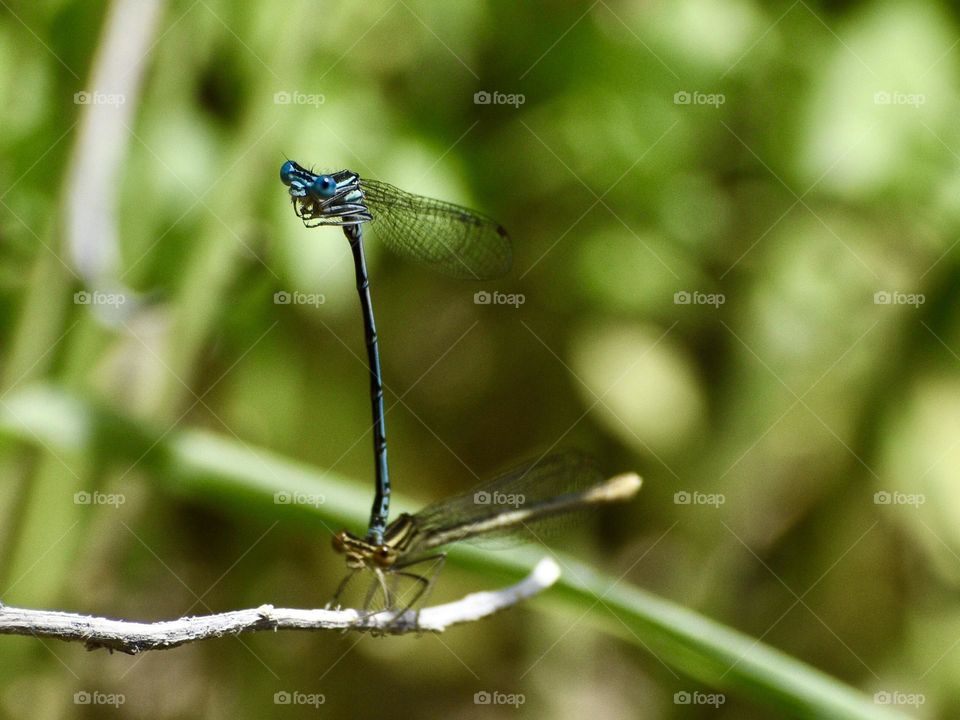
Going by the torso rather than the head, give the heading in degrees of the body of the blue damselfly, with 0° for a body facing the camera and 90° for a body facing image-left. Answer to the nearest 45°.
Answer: approximately 45°

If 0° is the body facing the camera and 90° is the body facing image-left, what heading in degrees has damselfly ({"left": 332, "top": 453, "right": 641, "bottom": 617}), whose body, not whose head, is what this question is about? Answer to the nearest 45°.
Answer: approximately 45°
